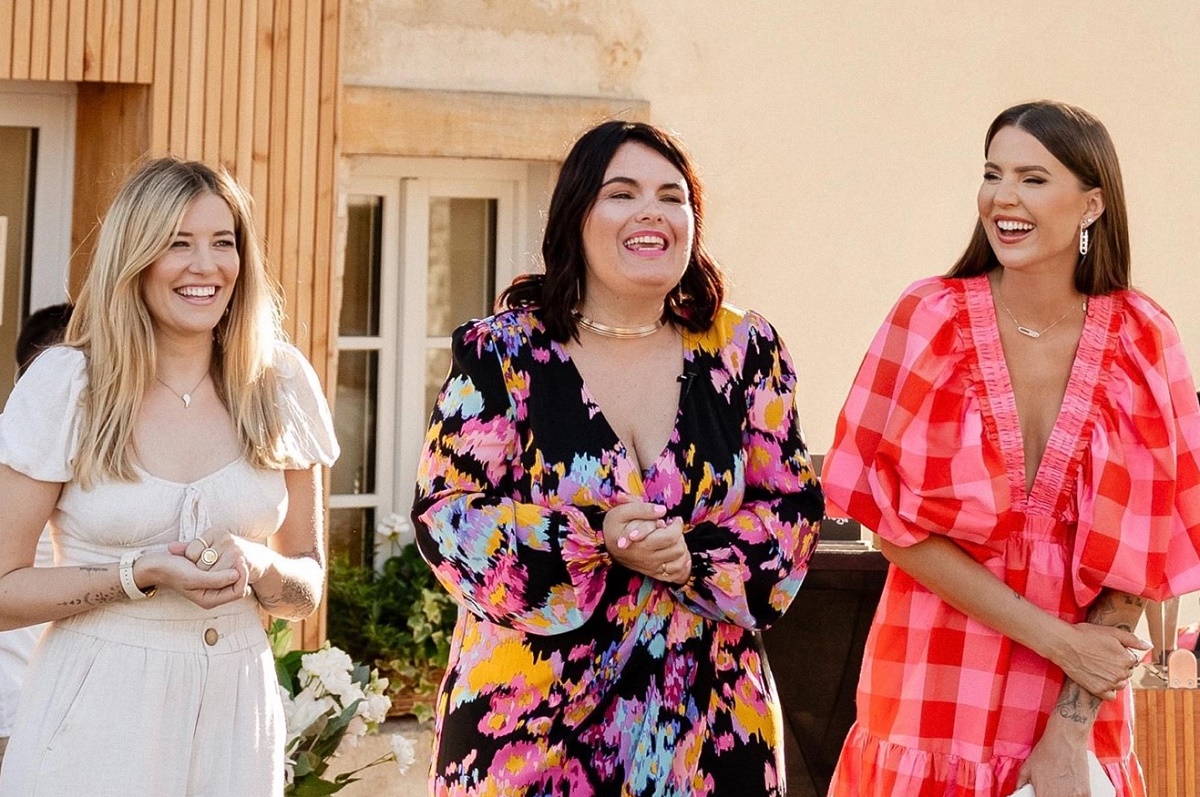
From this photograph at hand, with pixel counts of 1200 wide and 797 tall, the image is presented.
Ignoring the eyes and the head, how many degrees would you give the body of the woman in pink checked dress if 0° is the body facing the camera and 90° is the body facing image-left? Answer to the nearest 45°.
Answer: approximately 0°

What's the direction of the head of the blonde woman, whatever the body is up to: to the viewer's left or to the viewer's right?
to the viewer's right

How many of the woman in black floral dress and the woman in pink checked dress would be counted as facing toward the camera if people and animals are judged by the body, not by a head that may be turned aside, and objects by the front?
2

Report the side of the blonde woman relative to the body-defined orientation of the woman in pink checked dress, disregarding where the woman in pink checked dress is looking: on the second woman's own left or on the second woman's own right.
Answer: on the second woman's own right

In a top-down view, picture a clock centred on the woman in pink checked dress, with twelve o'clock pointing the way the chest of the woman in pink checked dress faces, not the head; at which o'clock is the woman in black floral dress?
The woman in black floral dress is roughly at 2 o'clock from the woman in pink checked dress.

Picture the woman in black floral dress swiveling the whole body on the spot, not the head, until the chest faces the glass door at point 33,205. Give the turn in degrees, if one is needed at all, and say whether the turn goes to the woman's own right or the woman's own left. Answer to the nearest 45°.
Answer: approximately 135° to the woman's own right
